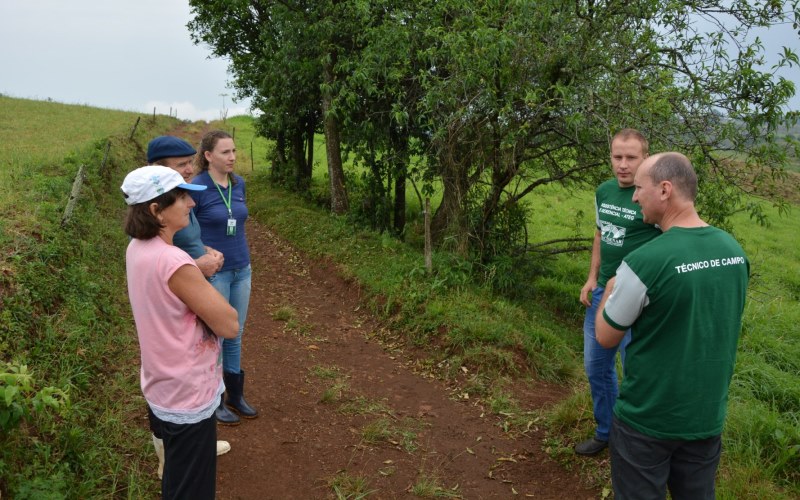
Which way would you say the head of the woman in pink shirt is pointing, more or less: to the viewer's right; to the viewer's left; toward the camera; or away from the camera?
to the viewer's right

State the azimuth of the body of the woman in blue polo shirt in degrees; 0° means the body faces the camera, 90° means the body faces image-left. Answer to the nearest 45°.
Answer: approximately 315°

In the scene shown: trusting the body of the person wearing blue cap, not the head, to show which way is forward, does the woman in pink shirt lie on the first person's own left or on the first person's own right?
on the first person's own right

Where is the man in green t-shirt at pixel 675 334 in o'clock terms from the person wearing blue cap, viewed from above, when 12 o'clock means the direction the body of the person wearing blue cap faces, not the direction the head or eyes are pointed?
The man in green t-shirt is roughly at 12 o'clock from the person wearing blue cap.

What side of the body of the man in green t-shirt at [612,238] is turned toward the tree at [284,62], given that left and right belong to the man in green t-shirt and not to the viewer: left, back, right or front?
right

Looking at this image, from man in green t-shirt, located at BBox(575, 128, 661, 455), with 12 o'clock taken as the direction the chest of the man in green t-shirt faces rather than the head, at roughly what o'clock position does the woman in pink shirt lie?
The woman in pink shirt is roughly at 12 o'clock from the man in green t-shirt.
